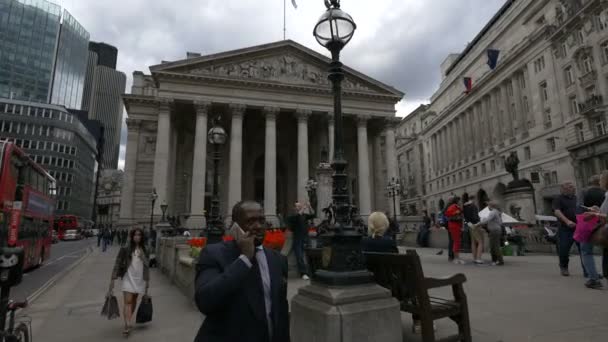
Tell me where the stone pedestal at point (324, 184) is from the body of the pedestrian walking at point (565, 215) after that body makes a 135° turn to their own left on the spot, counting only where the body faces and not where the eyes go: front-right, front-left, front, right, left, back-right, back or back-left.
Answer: front-left

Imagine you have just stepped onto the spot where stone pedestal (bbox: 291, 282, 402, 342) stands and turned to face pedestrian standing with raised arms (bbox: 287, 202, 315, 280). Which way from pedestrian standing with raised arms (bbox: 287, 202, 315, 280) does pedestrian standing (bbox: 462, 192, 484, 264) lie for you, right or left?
right

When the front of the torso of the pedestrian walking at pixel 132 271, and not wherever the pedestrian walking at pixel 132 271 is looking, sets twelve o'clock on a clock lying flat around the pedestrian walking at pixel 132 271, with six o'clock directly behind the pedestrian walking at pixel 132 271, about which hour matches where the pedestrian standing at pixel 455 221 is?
the pedestrian standing at pixel 455 221 is roughly at 9 o'clock from the pedestrian walking at pixel 132 271.

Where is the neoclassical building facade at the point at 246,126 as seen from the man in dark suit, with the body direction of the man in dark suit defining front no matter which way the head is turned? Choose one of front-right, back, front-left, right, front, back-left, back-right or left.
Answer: back-left

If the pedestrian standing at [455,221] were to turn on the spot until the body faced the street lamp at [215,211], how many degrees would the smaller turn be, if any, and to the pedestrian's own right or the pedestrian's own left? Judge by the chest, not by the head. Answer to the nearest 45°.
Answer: approximately 135° to the pedestrian's own right

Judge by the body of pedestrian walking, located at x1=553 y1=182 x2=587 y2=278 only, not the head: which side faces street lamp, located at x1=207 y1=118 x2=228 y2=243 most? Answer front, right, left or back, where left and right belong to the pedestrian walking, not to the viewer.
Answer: right

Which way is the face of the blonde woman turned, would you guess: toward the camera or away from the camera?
away from the camera

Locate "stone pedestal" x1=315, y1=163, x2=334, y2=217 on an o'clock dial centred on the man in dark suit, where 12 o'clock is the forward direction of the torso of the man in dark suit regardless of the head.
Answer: The stone pedestal is roughly at 8 o'clock from the man in dark suit.
